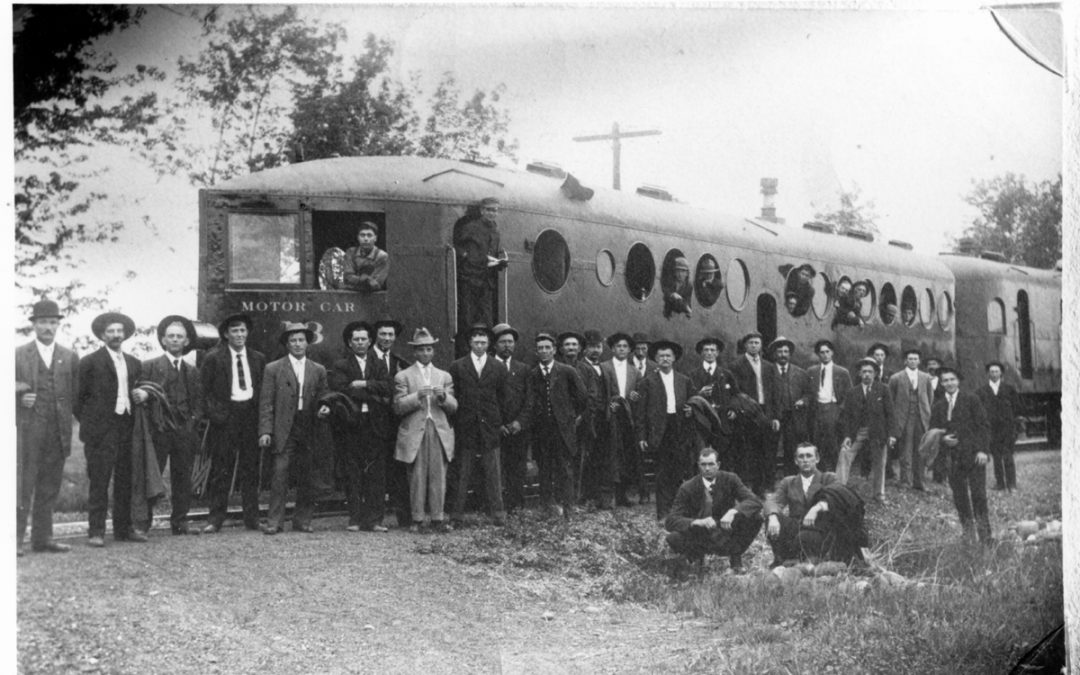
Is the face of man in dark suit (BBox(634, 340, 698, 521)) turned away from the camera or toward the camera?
toward the camera

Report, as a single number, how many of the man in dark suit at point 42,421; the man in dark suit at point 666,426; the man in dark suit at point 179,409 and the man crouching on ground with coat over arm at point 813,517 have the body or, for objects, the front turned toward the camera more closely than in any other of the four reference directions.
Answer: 4

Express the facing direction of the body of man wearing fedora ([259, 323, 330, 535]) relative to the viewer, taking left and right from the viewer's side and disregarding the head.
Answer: facing the viewer

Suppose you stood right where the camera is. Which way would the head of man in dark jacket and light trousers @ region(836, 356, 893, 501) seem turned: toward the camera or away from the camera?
toward the camera

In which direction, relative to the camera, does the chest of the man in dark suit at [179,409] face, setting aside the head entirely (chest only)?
toward the camera

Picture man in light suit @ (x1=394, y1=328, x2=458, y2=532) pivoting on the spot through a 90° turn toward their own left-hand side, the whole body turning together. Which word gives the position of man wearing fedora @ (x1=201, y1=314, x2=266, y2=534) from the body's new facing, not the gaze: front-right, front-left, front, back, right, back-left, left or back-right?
back

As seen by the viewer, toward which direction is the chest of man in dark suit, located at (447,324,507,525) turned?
toward the camera

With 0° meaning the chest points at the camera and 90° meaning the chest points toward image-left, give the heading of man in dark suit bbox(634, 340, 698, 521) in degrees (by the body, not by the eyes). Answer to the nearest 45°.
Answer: approximately 0°

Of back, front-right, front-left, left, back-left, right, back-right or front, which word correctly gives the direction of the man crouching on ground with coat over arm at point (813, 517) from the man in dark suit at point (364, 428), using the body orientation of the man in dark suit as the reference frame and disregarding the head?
left

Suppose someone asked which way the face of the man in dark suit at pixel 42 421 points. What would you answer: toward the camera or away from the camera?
toward the camera

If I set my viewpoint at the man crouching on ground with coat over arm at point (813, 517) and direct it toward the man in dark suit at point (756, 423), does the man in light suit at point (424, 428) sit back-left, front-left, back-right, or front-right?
front-left
